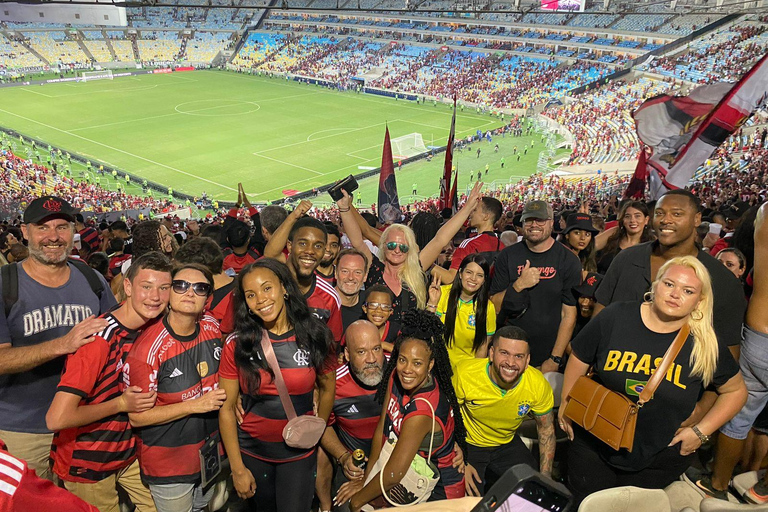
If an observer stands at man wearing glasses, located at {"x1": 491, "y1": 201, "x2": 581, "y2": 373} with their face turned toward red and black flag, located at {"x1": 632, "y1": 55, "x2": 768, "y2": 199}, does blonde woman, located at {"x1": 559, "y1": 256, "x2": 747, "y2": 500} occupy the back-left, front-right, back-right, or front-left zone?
back-right

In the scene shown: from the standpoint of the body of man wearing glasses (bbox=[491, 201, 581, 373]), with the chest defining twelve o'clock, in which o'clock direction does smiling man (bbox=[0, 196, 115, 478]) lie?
The smiling man is roughly at 2 o'clock from the man wearing glasses.

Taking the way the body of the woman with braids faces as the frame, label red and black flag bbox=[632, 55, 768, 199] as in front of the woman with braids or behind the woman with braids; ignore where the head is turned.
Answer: behind

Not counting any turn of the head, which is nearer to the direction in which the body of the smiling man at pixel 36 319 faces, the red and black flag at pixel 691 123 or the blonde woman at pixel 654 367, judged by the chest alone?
the blonde woman

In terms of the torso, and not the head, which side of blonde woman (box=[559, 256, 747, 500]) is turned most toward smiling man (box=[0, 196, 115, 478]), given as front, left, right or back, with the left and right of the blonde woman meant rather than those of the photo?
right

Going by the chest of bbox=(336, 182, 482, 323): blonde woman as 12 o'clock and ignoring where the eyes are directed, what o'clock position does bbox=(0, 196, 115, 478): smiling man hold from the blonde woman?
The smiling man is roughly at 2 o'clock from the blonde woman.

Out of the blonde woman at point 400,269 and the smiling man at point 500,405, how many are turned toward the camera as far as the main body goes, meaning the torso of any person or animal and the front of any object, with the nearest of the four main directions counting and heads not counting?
2

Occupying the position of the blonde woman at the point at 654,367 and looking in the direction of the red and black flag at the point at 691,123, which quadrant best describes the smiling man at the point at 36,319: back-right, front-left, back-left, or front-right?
back-left

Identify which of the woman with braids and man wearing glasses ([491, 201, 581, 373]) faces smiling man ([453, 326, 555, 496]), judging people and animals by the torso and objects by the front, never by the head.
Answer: the man wearing glasses

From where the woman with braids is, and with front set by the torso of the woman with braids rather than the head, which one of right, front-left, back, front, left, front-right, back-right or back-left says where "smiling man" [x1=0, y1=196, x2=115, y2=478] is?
front-right
